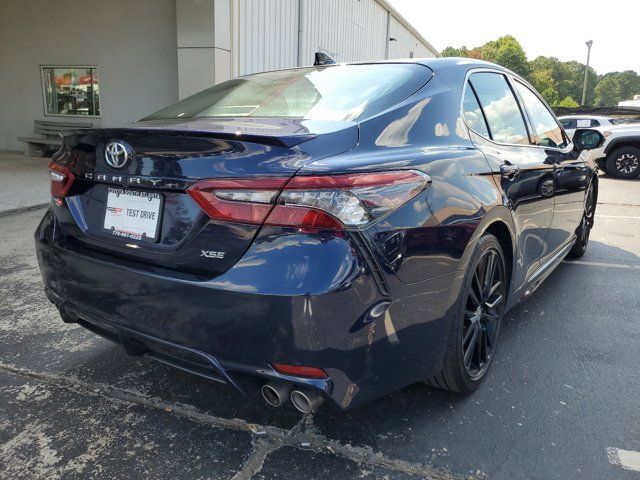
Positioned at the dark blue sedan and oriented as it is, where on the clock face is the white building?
The white building is roughly at 10 o'clock from the dark blue sedan.

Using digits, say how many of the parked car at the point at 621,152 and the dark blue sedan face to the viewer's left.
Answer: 1

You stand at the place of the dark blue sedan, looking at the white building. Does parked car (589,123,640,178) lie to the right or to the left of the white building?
right

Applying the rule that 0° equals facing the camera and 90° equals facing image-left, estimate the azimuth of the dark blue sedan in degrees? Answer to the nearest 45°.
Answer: approximately 225°

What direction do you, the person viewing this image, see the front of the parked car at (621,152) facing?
facing to the left of the viewer

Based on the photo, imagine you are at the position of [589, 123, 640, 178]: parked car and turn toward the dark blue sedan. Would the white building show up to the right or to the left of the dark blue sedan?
right

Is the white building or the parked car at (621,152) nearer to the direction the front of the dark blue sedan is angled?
the parked car

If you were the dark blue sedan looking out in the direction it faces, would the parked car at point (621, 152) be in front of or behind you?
in front

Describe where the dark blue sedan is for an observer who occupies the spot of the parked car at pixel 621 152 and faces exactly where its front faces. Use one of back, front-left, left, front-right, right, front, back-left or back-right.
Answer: left

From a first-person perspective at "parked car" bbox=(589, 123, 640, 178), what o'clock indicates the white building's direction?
The white building is roughly at 11 o'clock from the parked car.
